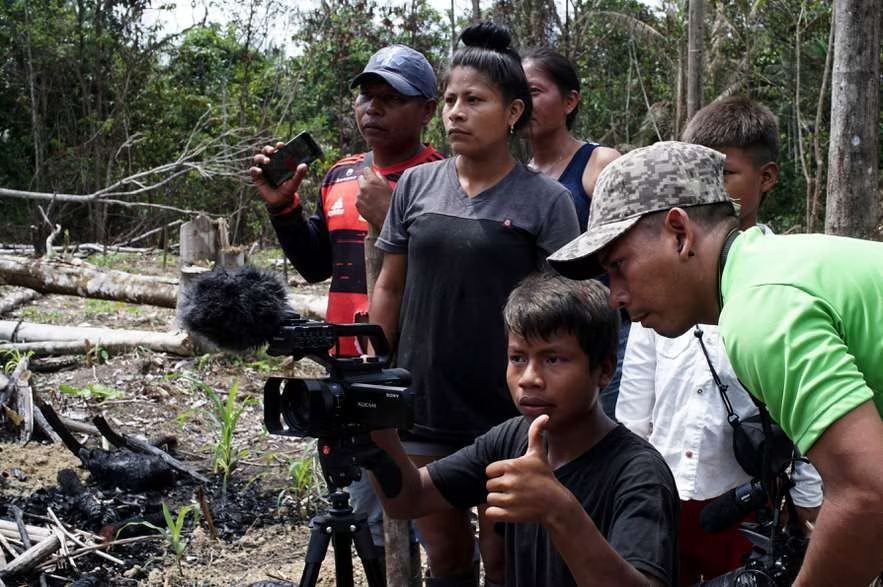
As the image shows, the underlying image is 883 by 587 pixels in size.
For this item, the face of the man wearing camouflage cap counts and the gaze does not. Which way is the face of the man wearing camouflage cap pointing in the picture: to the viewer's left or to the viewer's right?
to the viewer's left

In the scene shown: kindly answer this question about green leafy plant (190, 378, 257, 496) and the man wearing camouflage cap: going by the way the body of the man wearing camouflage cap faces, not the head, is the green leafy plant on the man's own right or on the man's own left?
on the man's own right

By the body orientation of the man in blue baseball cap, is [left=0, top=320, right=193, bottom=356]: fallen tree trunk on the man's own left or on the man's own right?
on the man's own right

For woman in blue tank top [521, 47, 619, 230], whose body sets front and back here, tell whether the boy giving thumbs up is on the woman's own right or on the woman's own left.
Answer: on the woman's own left

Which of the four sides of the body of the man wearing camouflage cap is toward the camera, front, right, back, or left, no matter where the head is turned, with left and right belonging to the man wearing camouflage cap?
left

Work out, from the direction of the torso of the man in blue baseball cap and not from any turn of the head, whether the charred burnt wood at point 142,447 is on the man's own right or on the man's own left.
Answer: on the man's own right

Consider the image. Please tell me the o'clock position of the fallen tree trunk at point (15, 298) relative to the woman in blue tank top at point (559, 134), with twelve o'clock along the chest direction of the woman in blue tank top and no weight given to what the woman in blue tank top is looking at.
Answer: The fallen tree trunk is roughly at 3 o'clock from the woman in blue tank top.

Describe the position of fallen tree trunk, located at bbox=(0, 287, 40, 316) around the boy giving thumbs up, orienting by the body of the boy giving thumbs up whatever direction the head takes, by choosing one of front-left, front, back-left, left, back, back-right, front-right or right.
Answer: right

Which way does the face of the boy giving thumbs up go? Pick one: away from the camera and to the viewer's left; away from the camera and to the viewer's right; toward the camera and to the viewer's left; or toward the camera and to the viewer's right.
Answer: toward the camera and to the viewer's left

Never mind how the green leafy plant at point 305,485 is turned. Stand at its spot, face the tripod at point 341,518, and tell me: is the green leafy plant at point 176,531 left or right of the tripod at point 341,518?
right

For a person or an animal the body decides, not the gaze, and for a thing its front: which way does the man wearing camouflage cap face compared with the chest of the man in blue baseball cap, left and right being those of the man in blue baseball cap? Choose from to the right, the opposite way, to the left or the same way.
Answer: to the right

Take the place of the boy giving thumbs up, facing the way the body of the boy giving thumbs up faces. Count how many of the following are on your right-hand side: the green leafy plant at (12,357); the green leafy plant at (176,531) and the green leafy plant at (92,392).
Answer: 3
